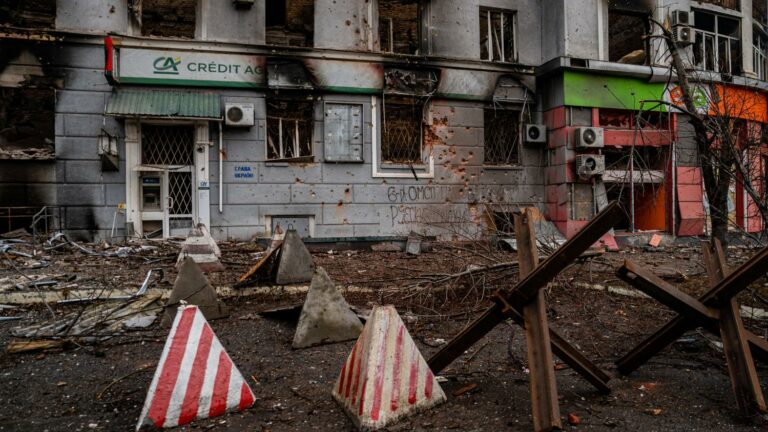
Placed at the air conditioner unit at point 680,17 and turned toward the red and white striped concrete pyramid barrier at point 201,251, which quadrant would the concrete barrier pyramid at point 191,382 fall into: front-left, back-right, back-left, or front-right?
front-left

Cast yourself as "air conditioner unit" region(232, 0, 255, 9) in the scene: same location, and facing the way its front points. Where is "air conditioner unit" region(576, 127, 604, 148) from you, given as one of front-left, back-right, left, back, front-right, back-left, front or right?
left

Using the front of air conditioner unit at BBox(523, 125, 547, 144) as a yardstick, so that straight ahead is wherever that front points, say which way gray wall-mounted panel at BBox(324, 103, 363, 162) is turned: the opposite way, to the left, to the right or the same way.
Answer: the same way

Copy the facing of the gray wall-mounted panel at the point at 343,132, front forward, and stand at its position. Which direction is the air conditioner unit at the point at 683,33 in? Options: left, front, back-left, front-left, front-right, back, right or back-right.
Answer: left

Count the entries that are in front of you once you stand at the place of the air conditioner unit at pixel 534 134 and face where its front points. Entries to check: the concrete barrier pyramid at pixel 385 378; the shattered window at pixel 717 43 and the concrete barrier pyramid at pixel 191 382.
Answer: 2

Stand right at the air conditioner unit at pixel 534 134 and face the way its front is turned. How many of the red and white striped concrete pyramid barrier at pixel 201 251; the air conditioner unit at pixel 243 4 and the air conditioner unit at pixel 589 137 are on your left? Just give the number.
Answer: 1

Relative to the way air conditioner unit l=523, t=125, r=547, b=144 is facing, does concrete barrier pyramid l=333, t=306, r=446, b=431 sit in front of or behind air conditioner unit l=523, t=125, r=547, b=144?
in front

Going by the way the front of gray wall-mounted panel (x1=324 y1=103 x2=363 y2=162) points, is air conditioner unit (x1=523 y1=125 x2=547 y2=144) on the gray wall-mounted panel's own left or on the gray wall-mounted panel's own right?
on the gray wall-mounted panel's own left

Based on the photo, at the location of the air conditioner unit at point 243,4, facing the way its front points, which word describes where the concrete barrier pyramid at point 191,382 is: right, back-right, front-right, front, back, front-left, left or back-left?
front

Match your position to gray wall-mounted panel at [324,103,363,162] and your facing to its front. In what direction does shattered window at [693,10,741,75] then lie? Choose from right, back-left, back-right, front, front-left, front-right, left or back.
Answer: left

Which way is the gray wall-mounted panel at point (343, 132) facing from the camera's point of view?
toward the camera

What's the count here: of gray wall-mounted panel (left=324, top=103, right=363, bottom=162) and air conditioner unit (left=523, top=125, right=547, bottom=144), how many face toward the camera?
2

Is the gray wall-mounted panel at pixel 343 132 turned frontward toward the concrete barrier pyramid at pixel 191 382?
yes

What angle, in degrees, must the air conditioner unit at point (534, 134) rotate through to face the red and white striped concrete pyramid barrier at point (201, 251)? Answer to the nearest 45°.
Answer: approximately 45° to its right

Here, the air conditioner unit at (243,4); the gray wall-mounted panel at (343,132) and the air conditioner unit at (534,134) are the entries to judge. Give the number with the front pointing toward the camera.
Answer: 3

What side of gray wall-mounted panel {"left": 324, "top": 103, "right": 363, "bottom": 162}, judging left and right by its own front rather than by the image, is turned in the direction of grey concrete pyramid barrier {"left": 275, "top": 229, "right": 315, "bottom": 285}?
front

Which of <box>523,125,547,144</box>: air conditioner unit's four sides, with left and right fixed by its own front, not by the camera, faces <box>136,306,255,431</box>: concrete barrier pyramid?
front
